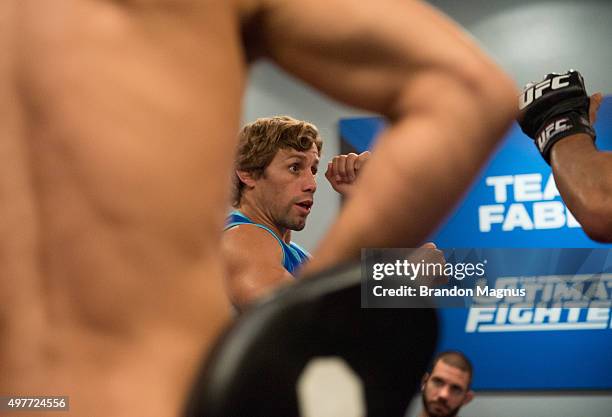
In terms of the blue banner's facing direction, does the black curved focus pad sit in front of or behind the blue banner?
in front

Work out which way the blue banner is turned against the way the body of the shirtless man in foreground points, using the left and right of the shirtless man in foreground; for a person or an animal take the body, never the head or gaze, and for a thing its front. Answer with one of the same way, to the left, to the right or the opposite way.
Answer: the opposite way

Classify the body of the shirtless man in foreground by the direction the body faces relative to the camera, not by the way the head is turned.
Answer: away from the camera

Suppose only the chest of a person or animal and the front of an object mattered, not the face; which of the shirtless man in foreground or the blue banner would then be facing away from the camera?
the shirtless man in foreground

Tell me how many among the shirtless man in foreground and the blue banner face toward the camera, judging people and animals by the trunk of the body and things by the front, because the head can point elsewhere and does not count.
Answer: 1

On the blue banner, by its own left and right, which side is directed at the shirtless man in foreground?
front

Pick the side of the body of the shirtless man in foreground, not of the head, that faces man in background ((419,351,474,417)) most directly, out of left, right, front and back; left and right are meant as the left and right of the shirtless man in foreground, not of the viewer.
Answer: front

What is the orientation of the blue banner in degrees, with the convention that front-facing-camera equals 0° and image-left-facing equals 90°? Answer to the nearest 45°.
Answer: approximately 0°
